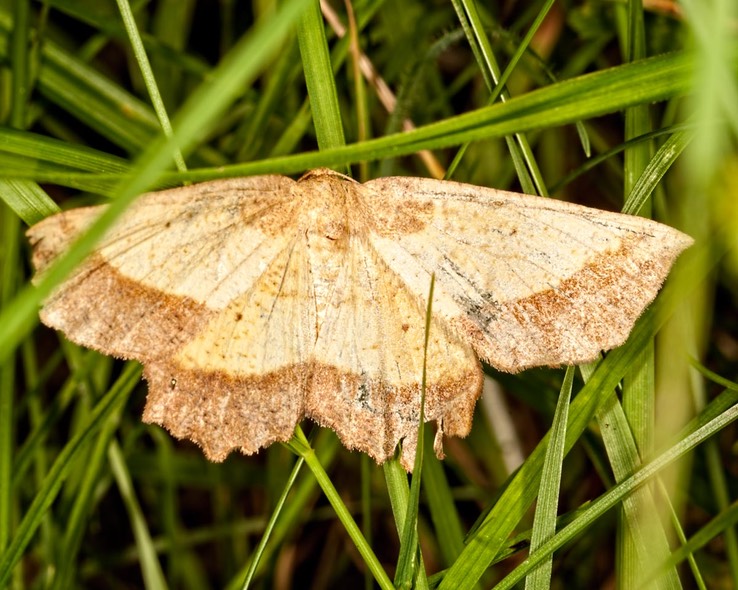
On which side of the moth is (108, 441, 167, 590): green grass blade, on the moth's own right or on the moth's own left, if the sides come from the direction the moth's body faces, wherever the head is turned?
on the moth's own left

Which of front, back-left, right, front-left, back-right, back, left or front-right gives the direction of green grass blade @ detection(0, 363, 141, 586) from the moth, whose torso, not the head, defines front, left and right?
left

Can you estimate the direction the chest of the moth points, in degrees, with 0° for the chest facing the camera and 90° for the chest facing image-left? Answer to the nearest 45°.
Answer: approximately 180°
